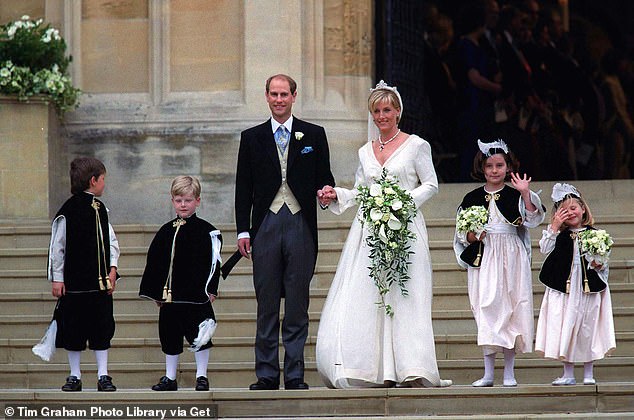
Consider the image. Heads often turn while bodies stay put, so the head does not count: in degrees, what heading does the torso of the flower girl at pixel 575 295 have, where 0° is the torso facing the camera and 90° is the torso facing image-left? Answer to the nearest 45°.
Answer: approximately 0°

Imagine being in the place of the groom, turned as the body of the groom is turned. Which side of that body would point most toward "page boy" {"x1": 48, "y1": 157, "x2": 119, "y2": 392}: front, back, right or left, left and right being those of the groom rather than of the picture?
right

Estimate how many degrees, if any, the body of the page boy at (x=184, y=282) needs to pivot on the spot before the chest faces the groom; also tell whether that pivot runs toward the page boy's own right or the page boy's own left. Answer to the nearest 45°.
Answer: approximately 90° to the page boy's own left

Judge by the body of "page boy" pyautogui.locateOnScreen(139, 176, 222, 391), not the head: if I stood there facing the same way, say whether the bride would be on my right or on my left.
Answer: on my left

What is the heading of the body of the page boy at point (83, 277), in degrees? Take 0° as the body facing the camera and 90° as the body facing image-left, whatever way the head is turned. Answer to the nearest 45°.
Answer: approximately 315°

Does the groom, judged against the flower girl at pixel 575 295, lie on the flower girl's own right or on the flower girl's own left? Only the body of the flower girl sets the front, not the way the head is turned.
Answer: on the flower girl's own right

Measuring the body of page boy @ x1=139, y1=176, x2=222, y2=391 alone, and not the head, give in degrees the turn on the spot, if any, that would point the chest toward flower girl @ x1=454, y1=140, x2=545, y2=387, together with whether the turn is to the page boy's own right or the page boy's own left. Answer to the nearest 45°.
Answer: approximately 90° to the page boy's own left

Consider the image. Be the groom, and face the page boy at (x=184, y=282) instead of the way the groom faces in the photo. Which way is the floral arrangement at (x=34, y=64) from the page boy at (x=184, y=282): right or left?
right
